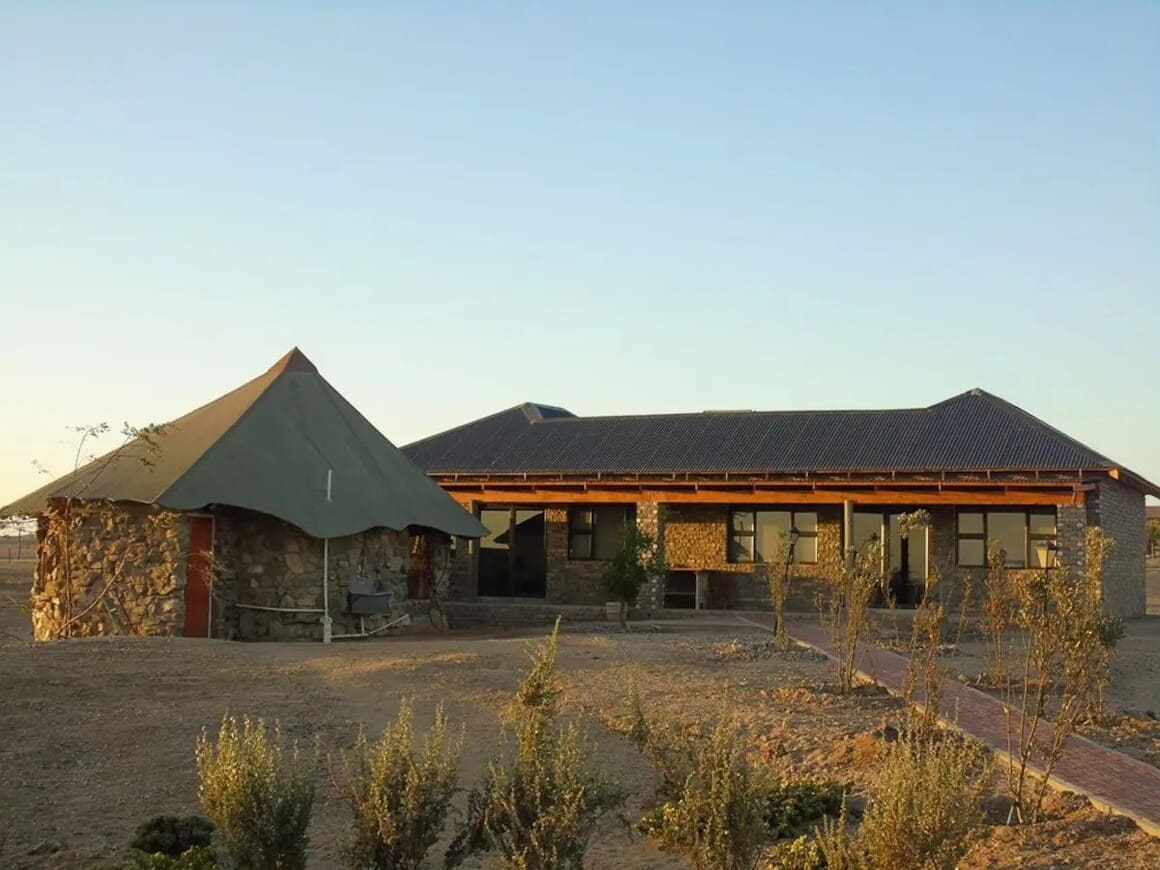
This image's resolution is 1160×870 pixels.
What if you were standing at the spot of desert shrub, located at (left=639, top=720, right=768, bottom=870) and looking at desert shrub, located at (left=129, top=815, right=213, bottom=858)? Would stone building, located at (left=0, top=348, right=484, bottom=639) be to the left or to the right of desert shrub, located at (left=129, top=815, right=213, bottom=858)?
right

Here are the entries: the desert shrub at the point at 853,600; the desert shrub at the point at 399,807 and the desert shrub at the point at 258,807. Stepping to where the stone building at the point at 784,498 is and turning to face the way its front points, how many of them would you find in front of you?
3

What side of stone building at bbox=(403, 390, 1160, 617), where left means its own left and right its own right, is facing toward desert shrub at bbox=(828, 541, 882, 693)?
front

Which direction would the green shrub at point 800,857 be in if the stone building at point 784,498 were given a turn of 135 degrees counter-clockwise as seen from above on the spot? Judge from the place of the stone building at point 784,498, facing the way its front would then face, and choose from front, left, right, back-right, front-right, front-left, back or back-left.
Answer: back-right

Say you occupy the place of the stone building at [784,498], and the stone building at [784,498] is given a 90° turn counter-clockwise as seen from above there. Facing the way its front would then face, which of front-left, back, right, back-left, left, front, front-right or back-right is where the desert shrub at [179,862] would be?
right

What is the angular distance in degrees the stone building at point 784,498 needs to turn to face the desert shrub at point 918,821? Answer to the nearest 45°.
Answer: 0° — it already faces it

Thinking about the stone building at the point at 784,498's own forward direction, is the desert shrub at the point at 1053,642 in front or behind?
in front

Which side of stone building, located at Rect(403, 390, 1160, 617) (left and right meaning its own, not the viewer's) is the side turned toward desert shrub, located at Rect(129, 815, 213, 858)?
front

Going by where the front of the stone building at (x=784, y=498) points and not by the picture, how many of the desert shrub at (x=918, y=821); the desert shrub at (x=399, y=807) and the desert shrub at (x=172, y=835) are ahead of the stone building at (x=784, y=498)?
3

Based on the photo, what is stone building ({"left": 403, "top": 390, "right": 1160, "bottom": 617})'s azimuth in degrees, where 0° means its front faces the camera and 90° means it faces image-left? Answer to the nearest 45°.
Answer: approximately 0°

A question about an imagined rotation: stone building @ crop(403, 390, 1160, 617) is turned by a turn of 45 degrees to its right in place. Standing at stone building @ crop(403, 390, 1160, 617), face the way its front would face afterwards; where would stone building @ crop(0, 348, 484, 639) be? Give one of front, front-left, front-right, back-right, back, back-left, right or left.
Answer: front

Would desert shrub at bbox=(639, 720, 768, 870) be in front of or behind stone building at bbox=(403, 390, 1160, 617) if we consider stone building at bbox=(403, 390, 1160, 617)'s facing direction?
in front

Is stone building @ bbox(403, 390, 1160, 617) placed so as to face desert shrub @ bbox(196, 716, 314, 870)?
yes
